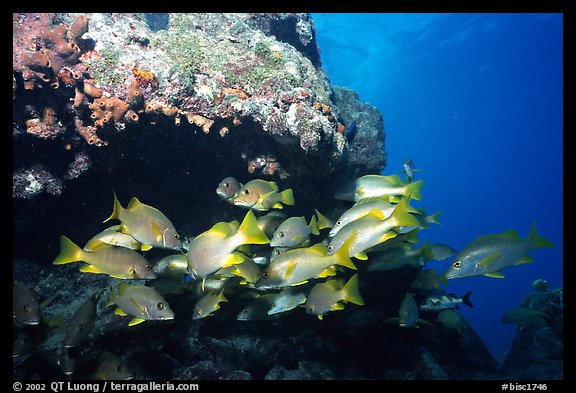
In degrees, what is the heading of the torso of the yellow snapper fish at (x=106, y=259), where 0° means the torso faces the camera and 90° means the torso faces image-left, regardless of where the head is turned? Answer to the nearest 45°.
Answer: approximately 270°

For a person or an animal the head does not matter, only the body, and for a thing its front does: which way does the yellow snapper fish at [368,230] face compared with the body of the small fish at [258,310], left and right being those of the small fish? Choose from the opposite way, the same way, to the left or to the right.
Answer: the same way

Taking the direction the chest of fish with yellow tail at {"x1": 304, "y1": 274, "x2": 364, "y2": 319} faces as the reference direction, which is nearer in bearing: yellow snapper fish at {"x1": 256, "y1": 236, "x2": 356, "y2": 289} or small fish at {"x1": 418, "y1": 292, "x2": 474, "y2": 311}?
the yellow snapper fish

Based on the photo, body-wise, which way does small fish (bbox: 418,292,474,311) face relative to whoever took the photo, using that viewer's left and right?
facing to the left of the viewer

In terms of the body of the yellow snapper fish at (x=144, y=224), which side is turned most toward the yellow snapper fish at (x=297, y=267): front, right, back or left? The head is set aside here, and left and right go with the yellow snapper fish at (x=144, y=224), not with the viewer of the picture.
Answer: front

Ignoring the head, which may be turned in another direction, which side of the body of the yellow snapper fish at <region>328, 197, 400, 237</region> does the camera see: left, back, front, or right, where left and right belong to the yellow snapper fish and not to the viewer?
left

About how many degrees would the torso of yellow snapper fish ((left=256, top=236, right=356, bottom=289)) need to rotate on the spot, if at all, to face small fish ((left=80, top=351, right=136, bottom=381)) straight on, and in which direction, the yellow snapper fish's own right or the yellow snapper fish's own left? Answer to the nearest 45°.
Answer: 0° — it already faces it

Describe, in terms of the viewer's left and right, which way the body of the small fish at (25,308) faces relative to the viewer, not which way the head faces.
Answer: facing to the right of the viewer

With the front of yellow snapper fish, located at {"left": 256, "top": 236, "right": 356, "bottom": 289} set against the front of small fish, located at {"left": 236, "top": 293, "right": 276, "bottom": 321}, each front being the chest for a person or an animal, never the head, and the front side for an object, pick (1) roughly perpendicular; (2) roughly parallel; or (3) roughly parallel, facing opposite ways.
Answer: roughly parallel

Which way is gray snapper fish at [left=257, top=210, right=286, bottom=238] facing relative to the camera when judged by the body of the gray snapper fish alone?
to the viewer's left
